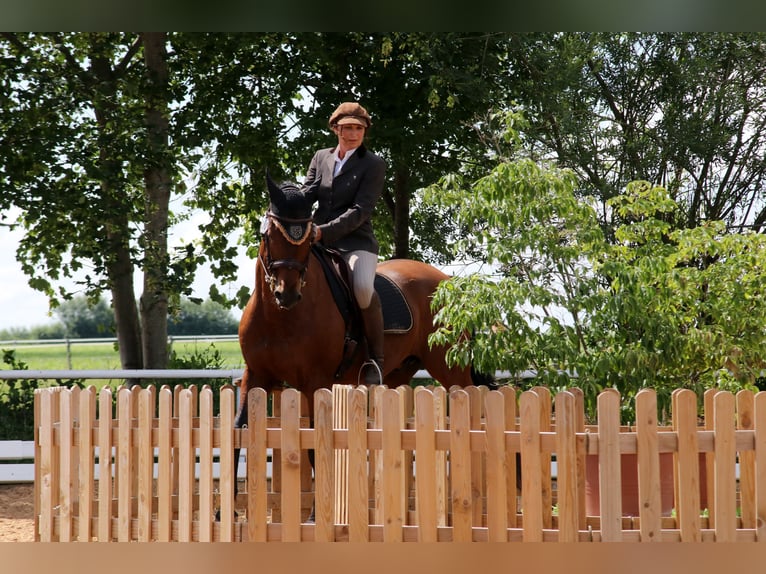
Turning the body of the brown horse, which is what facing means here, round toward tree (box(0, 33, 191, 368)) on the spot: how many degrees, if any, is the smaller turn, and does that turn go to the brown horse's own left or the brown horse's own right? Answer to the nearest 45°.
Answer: approximately 90° to the brown horse's own right

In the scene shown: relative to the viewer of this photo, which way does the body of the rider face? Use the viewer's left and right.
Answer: facing the viewer and to the left of the viewer

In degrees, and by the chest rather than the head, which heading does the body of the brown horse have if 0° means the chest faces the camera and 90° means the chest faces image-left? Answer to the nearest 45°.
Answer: approximately 45°

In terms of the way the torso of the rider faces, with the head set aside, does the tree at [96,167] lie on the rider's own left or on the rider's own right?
on the rider's own right
